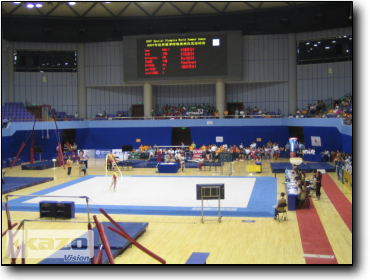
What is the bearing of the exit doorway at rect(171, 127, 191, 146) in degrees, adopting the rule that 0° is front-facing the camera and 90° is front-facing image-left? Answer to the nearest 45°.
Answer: approximately 0°

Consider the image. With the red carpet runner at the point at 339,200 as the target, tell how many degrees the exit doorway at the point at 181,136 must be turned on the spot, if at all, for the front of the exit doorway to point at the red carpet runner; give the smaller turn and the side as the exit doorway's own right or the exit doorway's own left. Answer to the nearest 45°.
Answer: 0° — it already faces it

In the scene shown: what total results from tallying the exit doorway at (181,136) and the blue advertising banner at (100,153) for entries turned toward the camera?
2

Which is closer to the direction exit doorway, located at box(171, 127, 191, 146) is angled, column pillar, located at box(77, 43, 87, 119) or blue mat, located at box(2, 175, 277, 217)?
the blue mat

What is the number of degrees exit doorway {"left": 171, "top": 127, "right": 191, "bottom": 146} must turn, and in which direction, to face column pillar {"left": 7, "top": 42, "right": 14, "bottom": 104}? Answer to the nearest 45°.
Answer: approximately 90° to its right

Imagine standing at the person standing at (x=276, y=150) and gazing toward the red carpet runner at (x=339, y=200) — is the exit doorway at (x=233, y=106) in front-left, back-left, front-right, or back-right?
back-right

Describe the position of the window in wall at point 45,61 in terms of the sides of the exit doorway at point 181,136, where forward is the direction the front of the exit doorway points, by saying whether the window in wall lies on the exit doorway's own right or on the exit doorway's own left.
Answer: on the exit doorway's own right

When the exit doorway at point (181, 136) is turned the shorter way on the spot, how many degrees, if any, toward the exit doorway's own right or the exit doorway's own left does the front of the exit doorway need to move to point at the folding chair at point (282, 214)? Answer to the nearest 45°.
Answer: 0° — it already faces it

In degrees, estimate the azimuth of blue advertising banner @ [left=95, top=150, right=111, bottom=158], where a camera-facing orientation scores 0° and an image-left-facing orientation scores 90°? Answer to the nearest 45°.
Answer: approximately 0°
